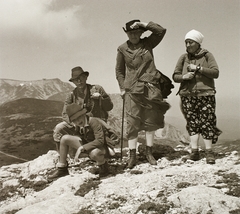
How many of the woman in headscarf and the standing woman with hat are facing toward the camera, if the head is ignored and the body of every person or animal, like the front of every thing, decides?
2

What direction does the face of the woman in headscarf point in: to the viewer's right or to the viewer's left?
to the viewer's left

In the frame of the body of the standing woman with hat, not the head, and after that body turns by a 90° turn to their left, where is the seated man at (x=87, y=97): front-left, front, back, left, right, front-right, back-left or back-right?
back

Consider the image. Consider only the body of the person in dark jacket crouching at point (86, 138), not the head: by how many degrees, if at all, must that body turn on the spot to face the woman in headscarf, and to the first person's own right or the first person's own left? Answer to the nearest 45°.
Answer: approximately 135° to the first person's own left

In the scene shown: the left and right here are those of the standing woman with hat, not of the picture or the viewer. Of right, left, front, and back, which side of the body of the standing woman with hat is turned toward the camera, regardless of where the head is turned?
front

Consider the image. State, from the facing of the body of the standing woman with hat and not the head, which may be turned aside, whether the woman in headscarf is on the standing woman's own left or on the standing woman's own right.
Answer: on the standing woman's own left

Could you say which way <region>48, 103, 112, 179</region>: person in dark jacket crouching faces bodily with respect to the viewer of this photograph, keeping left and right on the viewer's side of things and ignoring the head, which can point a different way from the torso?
facing the viewer and to the left of the viewer

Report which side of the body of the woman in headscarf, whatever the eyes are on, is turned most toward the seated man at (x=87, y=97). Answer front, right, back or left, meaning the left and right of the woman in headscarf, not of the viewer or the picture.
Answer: right

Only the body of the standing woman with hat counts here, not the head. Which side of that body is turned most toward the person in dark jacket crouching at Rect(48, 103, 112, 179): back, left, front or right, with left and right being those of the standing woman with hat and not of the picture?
right

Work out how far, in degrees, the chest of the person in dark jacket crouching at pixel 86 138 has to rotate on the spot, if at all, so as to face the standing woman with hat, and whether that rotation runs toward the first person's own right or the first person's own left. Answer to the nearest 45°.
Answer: approximately 135° to the first person's own left

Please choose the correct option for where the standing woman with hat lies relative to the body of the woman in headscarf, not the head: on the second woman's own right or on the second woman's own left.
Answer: on the second woman's own right

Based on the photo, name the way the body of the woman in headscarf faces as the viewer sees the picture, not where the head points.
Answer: toward the camera
